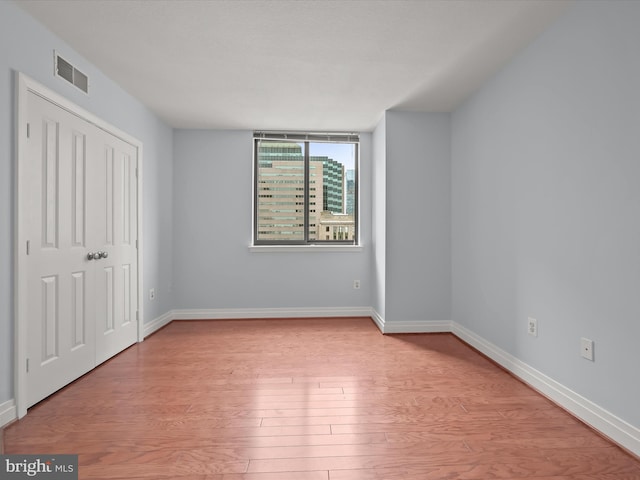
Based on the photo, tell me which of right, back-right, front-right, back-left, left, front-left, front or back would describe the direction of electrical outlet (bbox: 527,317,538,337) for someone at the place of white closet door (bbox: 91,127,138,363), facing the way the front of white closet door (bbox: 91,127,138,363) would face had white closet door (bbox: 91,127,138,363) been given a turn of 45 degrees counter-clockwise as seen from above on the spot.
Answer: front-right

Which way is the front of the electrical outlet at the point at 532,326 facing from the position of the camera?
facing the viewer and to the left of the viewer

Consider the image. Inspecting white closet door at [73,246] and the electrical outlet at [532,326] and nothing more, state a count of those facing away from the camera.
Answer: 0

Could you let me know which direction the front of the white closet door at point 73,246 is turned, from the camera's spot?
facing the viewer and to the right of the viewer

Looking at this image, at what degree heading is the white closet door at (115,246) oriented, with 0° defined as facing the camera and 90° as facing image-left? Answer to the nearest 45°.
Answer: approximately 315°

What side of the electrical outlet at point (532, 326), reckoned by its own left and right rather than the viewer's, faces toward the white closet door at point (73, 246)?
front

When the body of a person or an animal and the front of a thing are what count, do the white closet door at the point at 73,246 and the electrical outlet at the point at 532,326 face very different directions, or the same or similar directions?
very different directions

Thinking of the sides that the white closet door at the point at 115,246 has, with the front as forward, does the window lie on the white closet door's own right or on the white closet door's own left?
on the white closet door's own left

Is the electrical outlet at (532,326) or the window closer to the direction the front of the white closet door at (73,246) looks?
the electrical outlet

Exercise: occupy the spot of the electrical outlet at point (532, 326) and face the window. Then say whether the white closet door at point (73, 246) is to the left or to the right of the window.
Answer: left
